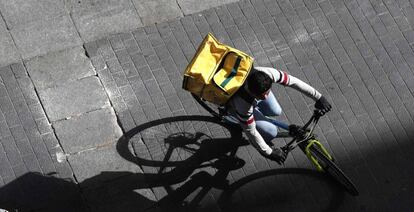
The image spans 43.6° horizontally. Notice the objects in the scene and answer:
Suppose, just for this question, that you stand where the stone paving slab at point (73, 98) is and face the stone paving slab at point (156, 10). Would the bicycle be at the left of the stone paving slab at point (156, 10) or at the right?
right

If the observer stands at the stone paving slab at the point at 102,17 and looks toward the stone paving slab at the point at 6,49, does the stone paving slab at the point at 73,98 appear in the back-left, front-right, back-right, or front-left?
front-left

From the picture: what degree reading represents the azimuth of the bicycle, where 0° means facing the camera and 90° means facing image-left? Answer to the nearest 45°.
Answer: approximately 315°

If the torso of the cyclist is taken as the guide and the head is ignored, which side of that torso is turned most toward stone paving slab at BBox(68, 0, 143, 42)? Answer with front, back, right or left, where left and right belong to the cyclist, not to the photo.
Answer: back

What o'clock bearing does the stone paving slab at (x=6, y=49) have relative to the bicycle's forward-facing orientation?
The stone paving slab is roughly at 5 o'clock from the bicycle.

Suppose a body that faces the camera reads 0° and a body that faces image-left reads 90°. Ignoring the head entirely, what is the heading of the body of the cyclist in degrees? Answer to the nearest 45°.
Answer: approximately 315°

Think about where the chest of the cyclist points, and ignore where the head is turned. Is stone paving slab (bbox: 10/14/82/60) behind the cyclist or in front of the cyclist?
behind

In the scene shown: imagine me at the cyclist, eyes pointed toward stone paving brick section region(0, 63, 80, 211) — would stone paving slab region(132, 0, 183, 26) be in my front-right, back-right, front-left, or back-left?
front-right

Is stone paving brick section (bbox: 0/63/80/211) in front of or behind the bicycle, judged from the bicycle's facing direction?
behind
